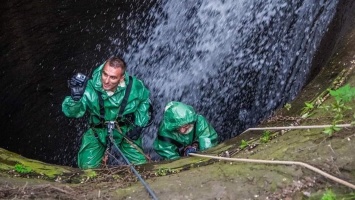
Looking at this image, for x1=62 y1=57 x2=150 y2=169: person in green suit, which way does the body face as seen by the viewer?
toward the camera

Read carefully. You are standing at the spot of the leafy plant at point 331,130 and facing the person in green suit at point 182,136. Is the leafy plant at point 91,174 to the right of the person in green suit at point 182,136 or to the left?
left

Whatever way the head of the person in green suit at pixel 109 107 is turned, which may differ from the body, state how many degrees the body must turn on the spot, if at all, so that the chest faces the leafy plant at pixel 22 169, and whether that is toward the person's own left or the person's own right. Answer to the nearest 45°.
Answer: approximately 45° to the person's own right

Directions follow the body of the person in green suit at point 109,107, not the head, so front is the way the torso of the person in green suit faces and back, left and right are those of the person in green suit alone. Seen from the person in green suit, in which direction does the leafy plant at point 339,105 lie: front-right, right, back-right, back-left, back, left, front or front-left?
front-left

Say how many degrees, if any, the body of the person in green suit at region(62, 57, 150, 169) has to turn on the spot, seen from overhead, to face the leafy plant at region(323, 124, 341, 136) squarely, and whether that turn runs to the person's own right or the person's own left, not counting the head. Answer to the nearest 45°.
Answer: approximately 45° to the person's own left

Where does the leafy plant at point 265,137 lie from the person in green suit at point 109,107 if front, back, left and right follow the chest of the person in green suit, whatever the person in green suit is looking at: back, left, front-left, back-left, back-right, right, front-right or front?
front-left

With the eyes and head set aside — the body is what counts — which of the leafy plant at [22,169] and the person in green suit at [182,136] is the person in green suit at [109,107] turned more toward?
the leafy plant

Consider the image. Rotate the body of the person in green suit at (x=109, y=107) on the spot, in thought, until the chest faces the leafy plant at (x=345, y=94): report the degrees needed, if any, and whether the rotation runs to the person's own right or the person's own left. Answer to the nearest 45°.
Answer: approximately 45° to the person's own left

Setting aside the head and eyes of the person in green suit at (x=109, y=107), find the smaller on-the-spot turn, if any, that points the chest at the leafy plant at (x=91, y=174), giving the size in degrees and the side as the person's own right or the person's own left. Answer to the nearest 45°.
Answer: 0° — they already face it
